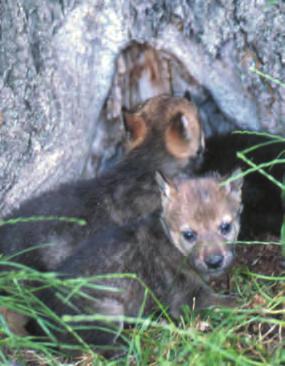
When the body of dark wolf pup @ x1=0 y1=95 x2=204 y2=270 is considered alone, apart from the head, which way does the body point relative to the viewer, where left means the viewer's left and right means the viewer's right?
facing away from the viewer and to the right of the viewer

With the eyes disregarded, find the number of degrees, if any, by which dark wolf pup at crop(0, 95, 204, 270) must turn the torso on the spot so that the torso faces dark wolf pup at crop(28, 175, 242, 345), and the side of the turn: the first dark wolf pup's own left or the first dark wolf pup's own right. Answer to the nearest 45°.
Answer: approximately 135° to the first dark wolf pup's own right
